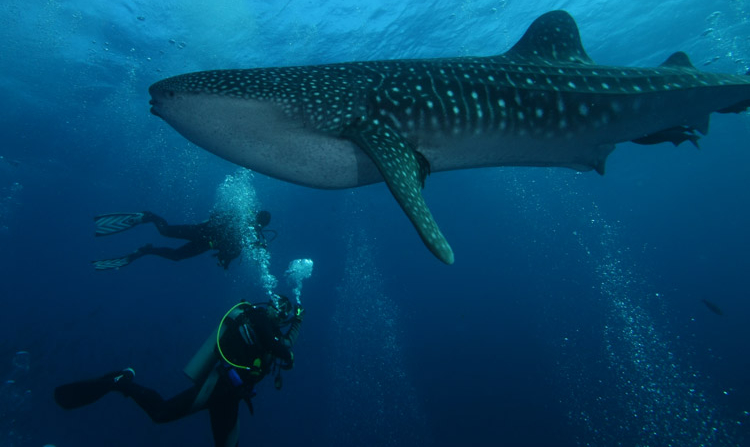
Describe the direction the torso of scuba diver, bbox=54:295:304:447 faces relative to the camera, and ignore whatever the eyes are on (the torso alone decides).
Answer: to the viewer's right

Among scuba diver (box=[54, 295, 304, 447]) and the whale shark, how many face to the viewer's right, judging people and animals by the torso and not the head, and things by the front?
1

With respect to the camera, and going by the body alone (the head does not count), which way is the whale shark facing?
to the viewer's left

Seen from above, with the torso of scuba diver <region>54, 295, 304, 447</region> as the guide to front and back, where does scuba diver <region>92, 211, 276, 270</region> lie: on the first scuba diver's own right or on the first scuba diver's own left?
on the first scuba diver's own left
